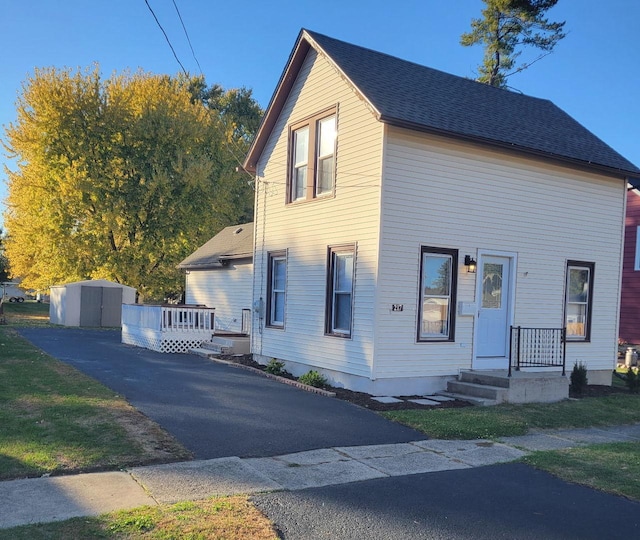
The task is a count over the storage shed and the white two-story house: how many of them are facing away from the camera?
0

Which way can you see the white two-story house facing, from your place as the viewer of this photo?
facing the viewer and to the right of the viewer

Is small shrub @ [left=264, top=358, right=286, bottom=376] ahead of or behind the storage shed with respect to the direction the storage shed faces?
ahead

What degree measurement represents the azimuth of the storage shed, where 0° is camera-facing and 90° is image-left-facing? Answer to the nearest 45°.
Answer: approximately 0°

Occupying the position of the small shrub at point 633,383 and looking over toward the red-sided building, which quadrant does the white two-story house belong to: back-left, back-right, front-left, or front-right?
back-left

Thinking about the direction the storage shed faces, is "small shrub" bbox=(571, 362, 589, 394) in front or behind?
in front

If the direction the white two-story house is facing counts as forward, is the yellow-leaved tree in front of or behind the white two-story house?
behind

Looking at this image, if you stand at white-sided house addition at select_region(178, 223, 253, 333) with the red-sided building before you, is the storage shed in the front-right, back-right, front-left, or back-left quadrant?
back-left

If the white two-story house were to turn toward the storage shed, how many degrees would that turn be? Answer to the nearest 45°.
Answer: approximately 180°

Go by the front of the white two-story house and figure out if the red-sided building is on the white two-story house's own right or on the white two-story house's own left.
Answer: on the white two-story house's own left

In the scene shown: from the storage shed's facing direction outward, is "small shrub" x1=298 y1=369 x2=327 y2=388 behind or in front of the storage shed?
in front

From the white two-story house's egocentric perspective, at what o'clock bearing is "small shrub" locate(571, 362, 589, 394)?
The small shrub is roughly at 10 o'clock from the white two-story house.
